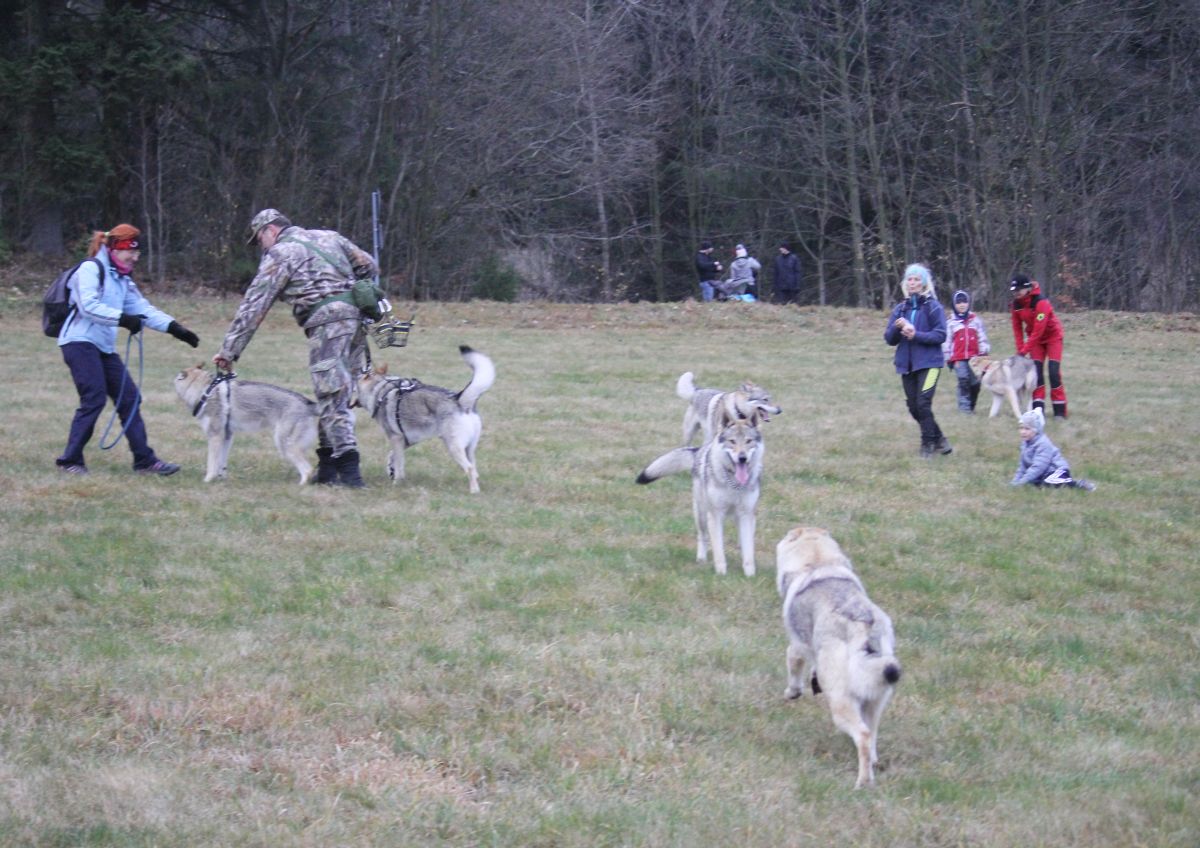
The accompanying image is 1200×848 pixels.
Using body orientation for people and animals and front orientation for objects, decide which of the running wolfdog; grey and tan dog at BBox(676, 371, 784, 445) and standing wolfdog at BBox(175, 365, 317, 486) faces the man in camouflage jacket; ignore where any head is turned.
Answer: the running wolfdog

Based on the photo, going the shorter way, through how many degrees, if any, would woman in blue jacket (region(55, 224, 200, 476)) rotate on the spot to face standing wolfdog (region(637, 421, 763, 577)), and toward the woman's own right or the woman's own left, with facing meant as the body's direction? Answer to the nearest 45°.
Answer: approximately 45° to the woman's own right

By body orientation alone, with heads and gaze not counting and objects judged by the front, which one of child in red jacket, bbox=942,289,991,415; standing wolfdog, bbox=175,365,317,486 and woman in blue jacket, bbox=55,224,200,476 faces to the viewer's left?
the standing wolfdog

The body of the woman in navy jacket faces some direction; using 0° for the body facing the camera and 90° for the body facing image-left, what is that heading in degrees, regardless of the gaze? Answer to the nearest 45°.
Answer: approximately 45°

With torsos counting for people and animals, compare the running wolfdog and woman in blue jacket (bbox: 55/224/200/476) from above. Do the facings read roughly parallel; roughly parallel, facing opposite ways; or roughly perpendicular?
roughly perpendicular

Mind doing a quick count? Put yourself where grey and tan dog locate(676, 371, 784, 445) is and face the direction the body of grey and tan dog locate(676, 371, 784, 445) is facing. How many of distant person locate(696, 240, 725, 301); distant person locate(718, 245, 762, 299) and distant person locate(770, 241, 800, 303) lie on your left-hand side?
3

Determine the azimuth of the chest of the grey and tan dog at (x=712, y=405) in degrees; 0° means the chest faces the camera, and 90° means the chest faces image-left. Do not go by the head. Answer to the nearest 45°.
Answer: approximately 270°

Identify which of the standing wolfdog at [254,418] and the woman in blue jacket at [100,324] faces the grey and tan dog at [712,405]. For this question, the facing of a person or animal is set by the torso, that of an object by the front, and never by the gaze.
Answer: the woman in blue jacket

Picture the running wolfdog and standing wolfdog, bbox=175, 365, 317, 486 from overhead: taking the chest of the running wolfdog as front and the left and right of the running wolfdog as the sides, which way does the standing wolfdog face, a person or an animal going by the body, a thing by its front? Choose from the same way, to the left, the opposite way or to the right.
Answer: to the left

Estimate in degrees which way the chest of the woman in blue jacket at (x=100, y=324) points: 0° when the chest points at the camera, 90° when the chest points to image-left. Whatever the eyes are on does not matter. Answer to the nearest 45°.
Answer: approximately 270°
